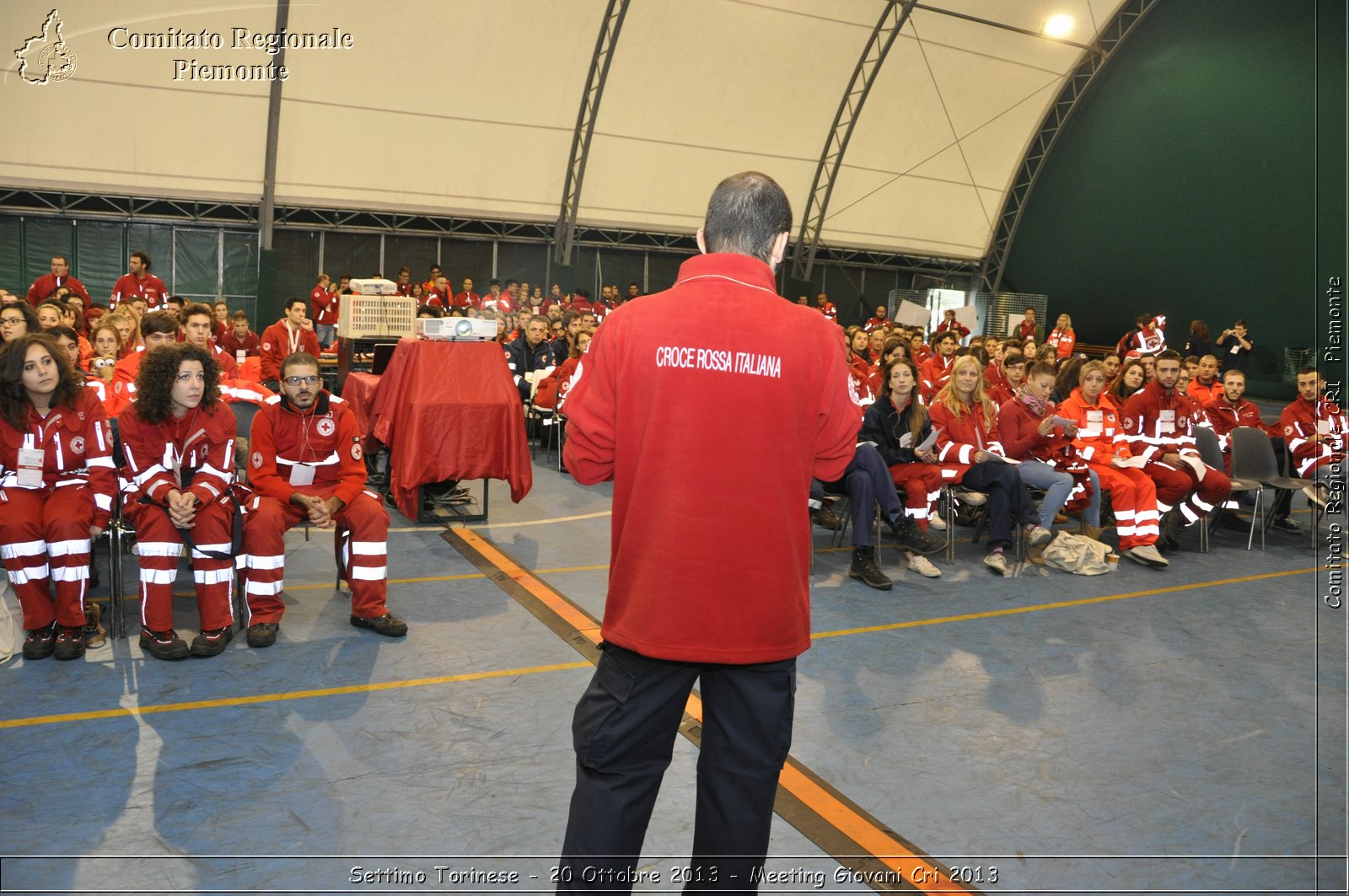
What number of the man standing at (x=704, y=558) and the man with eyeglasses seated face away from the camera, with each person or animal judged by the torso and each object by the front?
1

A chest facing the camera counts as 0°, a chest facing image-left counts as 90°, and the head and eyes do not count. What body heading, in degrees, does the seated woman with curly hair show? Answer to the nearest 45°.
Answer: approximately 0°

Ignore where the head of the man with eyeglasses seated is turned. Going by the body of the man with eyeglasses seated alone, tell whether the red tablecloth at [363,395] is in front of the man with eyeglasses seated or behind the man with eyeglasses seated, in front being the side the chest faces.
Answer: behind

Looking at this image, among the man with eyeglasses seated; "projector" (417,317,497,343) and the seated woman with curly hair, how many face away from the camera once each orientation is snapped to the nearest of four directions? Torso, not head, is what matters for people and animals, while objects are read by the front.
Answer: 0

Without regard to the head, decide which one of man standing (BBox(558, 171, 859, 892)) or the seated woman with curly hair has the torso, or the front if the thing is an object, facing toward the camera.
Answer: the seated woman with curly hair

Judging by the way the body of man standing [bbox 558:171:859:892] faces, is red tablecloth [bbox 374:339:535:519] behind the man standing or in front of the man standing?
in front

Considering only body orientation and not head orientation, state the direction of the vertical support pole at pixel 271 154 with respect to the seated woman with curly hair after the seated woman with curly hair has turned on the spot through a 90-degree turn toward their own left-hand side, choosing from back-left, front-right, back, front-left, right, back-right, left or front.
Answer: left

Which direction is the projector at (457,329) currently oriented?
toward the camera

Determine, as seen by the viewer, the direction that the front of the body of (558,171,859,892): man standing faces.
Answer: away from the camera

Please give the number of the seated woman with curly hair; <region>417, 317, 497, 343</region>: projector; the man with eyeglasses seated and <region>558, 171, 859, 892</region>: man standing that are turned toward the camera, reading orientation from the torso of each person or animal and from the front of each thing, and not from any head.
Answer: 3

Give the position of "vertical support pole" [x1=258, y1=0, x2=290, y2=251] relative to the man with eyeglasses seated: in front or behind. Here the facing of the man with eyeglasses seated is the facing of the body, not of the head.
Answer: behind

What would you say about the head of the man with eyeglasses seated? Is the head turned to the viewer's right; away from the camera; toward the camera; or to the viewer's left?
toward the camera
